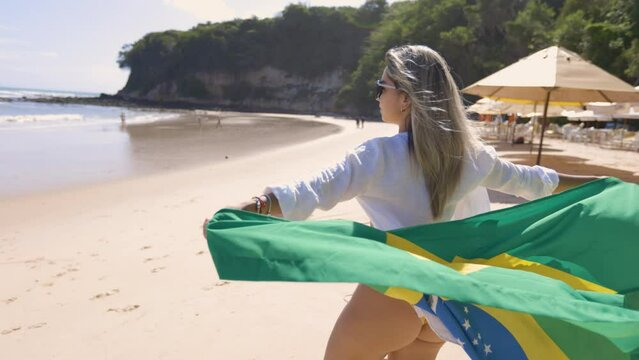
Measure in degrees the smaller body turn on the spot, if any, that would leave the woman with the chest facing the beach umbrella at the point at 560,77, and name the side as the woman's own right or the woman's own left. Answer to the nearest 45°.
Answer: approximately 45° to the woman's own right

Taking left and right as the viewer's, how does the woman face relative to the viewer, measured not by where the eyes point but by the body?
facing away from the viewer and to the left of the viewer
